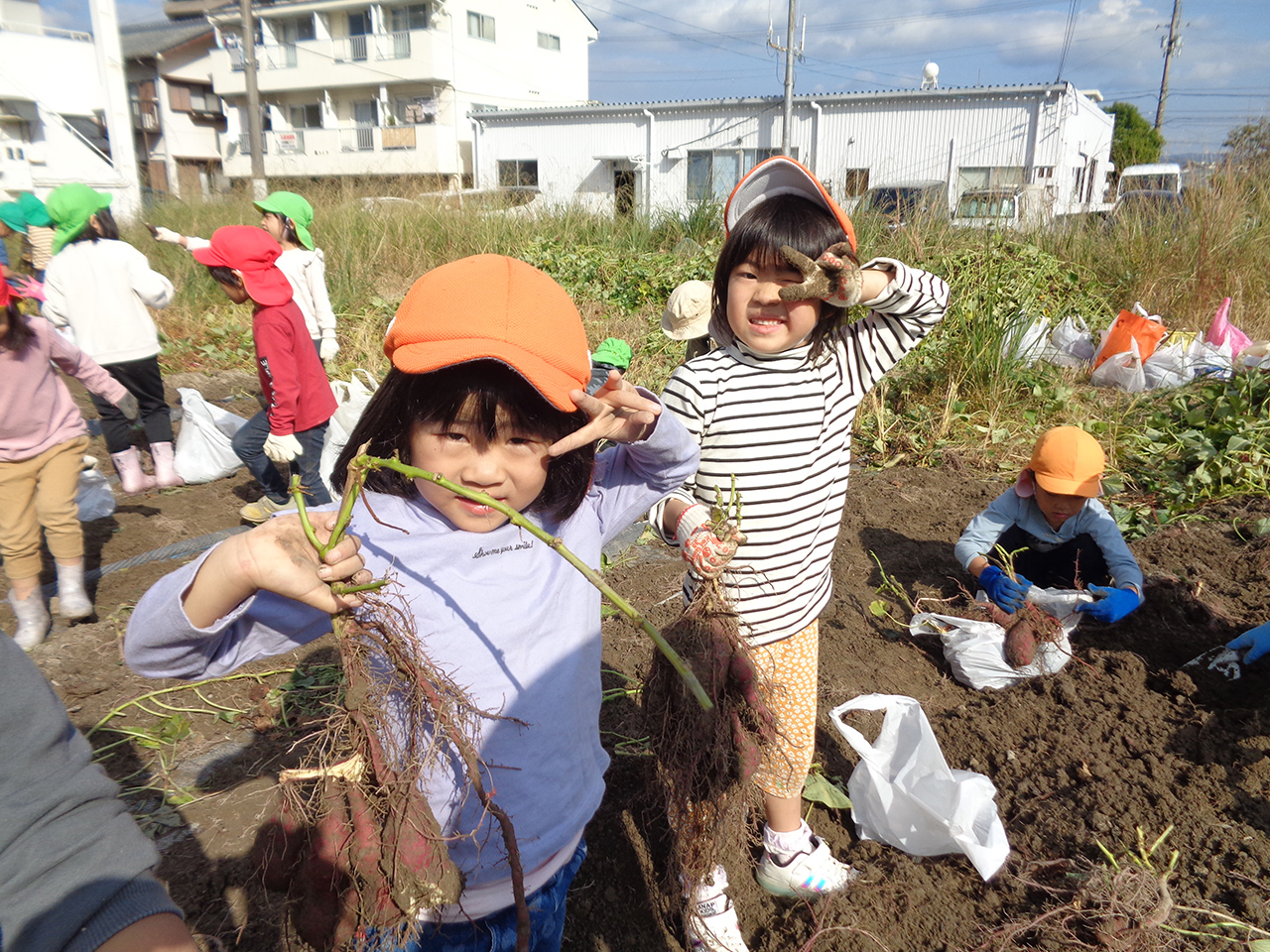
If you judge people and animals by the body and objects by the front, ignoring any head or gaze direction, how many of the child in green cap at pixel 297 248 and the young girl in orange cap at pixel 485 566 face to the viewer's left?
1

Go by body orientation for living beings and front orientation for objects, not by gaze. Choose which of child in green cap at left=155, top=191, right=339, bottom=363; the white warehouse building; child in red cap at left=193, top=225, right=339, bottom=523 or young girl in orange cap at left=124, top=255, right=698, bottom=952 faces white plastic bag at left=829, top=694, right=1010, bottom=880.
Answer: the white warehouse building

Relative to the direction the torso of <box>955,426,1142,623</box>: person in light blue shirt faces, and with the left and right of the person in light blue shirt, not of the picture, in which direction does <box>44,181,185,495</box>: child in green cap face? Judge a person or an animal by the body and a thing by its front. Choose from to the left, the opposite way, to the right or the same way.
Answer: the opposite way

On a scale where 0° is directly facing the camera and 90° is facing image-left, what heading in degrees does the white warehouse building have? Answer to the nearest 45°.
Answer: approximately 0°

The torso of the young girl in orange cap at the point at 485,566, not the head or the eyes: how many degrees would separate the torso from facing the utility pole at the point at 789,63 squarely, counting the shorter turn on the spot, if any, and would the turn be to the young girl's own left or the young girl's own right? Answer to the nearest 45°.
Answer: approximately 135° to the young girl's own left

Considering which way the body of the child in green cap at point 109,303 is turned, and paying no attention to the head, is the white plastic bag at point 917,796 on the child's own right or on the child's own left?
on the child's own right

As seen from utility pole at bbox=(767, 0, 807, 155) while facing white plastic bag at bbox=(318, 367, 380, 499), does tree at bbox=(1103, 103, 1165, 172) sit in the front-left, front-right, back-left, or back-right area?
back-left

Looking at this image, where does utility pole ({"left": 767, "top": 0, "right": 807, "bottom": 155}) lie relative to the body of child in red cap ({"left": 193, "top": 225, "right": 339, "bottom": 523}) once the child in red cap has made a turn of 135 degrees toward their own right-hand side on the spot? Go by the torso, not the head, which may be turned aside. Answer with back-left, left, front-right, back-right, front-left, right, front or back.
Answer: front

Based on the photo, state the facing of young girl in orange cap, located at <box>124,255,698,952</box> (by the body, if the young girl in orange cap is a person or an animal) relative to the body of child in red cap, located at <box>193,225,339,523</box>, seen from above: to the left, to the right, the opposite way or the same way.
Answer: to the left
